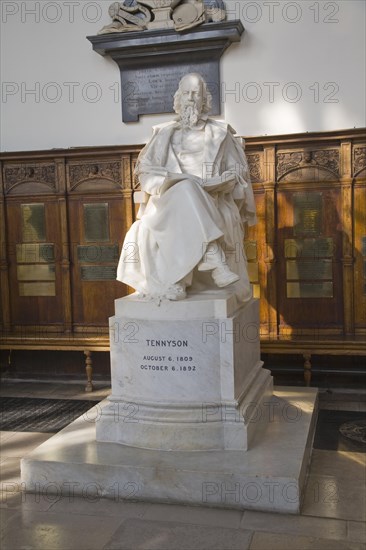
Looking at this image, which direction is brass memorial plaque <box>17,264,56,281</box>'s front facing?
toward the camera

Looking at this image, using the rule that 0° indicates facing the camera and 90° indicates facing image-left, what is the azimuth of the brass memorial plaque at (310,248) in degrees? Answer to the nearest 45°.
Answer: approximately 0°

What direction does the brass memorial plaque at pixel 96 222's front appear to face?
toward the camera

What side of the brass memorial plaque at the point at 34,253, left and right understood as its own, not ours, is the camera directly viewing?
front

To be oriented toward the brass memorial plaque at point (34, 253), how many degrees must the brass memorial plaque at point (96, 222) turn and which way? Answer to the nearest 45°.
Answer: approximately 90° to its right

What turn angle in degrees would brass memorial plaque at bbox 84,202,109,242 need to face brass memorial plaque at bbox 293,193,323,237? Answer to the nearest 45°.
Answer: approximately 90° to its left

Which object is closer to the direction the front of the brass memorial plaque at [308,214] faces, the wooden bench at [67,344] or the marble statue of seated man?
the marble statue of seated man
